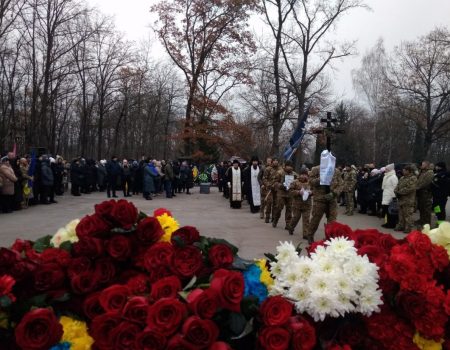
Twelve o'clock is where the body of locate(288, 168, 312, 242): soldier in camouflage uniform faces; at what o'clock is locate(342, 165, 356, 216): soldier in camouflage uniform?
locate(342, 165, 356, 216): soldier in camouflage uniform is roughly at 8 o'clock from locate(288, 168, 312, 242): soldier in camouflage uniform.

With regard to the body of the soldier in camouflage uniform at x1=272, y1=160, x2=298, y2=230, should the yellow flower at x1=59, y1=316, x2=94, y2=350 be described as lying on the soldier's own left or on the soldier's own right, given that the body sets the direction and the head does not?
on the soldier's own right

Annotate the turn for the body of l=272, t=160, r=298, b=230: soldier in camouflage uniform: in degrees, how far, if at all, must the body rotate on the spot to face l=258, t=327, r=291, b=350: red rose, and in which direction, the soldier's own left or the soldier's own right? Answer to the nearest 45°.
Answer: approximately 45° to the soldier's own right

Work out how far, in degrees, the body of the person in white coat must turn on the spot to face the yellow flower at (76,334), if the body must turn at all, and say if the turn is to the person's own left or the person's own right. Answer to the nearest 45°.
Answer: approximately 90° to the person's own left

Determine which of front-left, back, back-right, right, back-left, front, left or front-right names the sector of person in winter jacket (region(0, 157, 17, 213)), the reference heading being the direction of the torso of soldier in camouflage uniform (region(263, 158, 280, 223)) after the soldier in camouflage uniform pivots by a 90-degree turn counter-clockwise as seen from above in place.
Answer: back-left

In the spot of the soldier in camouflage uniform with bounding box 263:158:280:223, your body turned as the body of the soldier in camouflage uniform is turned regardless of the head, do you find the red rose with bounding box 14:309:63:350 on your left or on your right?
on your right

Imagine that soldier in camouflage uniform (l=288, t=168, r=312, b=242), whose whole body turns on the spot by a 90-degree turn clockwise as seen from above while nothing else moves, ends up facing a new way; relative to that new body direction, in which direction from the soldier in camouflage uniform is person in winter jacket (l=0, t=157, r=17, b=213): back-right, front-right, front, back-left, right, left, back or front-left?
front-right

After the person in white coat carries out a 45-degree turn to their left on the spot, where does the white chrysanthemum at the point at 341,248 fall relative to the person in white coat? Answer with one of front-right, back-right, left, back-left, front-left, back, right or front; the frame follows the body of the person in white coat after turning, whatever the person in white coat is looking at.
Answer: front-left

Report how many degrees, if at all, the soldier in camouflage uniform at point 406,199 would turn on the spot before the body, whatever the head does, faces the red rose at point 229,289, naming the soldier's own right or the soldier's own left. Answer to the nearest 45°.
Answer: approximately 90° to the soldier's own left

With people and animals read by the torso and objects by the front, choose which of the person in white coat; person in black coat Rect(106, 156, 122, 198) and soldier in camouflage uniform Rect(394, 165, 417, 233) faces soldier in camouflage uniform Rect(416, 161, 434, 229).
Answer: the person in black coat

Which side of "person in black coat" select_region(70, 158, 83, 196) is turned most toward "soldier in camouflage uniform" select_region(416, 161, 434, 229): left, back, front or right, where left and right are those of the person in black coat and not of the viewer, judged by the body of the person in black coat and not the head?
front

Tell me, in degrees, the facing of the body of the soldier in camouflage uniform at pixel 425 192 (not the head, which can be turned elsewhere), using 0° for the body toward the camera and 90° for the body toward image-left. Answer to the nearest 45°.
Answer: approximately 90°

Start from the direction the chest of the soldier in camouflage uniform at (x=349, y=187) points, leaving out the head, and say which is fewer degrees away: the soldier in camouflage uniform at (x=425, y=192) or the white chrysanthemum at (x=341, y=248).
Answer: the white chrysanthemum

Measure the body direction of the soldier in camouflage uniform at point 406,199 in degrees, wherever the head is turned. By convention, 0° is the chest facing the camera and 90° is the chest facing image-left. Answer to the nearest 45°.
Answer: approximately 90°

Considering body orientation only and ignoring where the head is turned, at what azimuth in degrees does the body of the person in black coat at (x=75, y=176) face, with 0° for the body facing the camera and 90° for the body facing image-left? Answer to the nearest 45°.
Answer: approximately 315°

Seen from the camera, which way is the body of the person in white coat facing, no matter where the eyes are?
to the viewer's left

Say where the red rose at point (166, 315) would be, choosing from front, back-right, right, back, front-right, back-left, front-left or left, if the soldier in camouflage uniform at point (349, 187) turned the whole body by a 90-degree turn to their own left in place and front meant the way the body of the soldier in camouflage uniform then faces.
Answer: front-right
